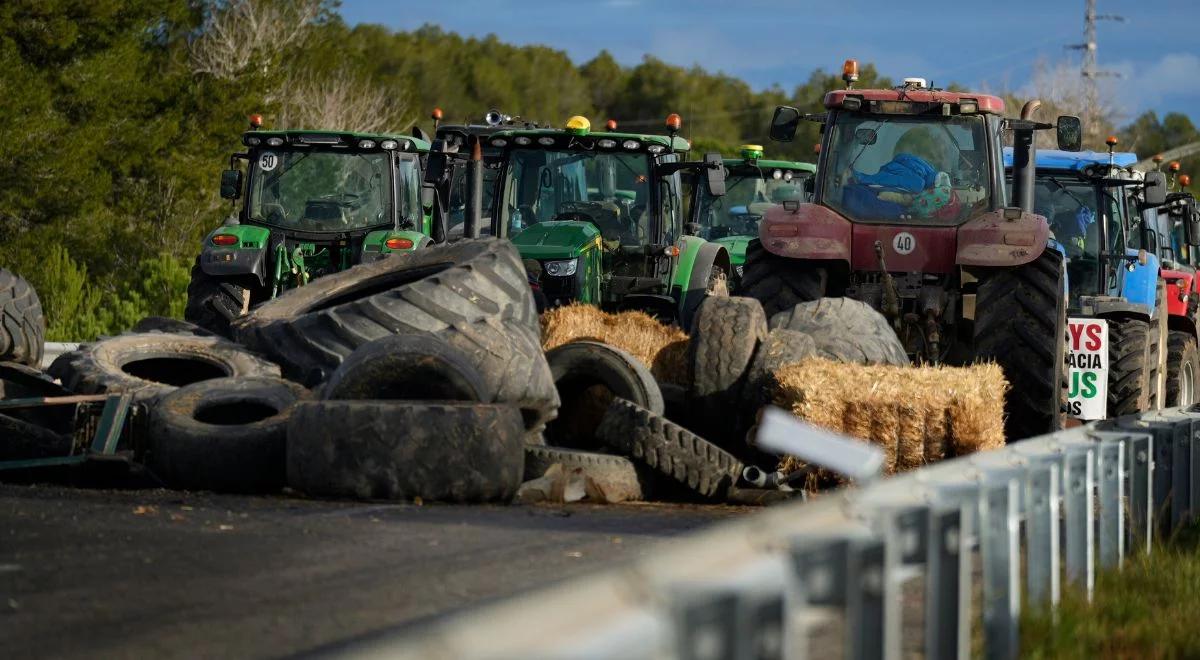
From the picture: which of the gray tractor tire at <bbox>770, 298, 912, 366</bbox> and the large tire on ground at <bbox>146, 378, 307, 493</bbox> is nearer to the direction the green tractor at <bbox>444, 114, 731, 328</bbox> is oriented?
the large tire on ground

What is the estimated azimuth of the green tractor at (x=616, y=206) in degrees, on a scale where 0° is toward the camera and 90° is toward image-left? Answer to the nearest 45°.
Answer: approximately 45°

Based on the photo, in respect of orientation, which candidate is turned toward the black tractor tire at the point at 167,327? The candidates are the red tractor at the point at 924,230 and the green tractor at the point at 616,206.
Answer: the green tractor

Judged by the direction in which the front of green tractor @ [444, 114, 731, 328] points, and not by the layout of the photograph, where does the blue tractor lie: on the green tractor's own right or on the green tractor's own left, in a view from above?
on the green tractor's own left
